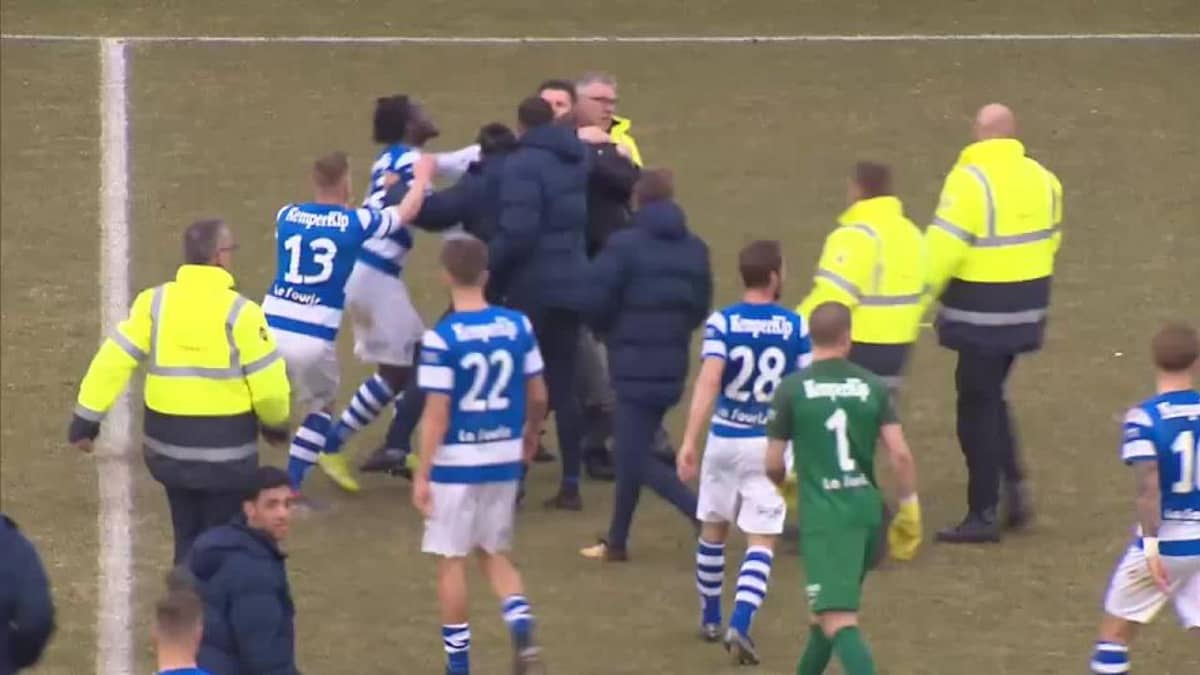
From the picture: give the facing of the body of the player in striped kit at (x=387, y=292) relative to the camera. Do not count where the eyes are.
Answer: to the viewer's right

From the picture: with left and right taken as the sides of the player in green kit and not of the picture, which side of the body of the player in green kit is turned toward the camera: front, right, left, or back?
back

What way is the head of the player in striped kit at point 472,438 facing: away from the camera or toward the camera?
away from the camera

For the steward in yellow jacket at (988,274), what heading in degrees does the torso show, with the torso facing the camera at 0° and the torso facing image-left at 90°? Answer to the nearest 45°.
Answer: approximately 135°

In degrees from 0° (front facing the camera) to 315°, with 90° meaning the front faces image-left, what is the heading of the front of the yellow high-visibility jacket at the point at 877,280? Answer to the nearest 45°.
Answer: approximately 135°

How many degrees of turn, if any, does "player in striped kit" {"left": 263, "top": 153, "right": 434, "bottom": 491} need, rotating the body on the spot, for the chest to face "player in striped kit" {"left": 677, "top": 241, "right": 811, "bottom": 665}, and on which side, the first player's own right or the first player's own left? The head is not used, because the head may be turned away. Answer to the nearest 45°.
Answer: approximately 90° to the first player's own right

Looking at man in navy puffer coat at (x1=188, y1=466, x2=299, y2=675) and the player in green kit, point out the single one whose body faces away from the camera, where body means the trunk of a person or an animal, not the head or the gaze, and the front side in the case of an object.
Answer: the player in green kit

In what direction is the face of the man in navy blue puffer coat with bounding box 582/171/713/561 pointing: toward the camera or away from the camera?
away from the camera

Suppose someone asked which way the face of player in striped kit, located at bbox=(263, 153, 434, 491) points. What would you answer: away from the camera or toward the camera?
away from the camera

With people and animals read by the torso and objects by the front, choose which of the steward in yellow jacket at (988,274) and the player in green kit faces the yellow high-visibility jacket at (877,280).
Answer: the player in green kit

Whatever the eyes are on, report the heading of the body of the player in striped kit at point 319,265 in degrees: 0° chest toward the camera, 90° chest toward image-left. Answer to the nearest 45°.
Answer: approximately 225°
